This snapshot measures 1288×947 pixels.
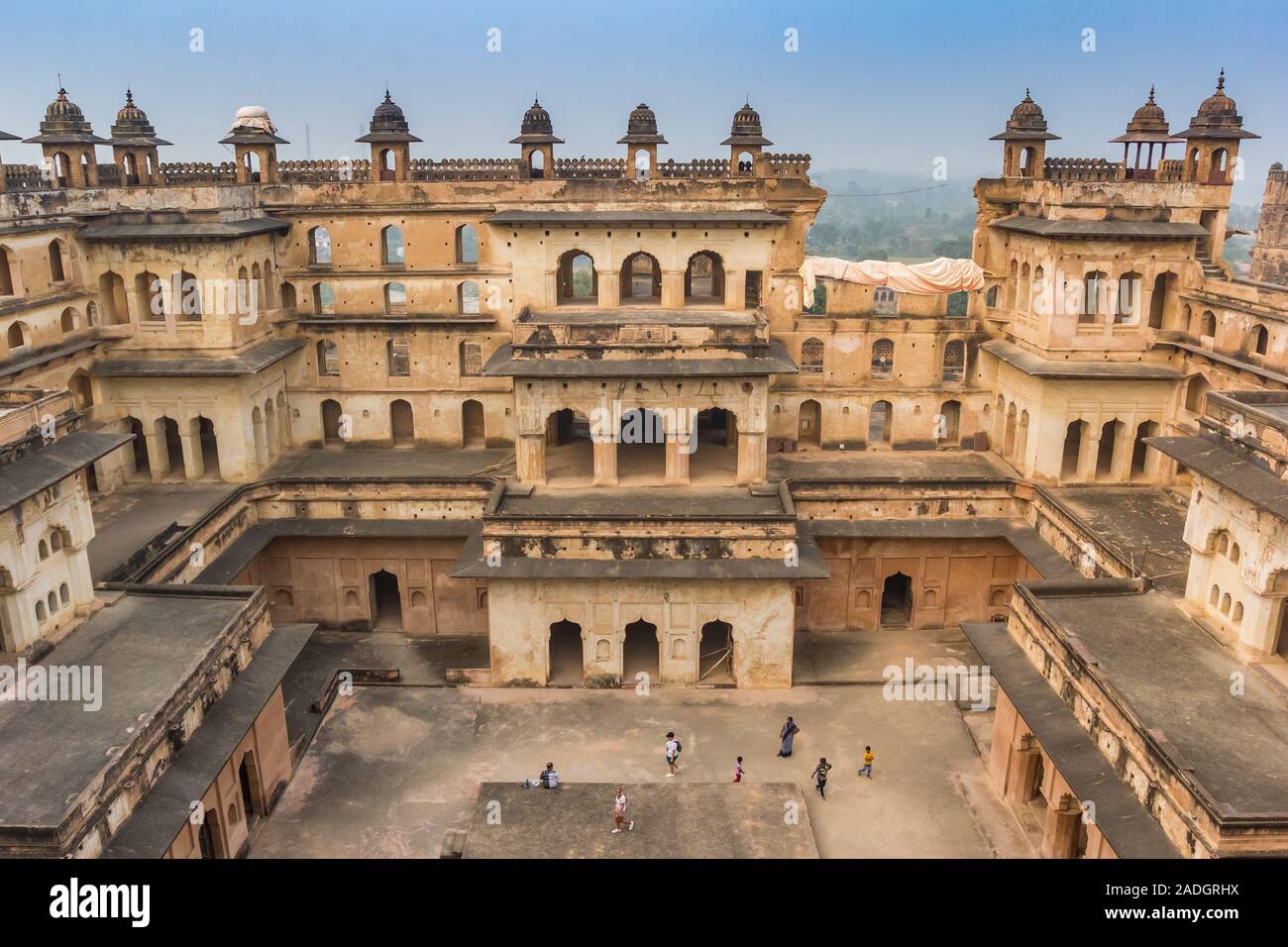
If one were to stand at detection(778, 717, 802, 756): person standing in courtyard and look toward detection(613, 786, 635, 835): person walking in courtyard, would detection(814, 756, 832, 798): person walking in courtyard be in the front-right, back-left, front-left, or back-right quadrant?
front-left

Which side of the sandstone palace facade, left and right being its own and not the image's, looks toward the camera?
front

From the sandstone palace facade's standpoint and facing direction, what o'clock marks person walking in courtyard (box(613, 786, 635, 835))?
The person walking in courtyard is roughly at 12 o'clock from the sandstone palace facade.

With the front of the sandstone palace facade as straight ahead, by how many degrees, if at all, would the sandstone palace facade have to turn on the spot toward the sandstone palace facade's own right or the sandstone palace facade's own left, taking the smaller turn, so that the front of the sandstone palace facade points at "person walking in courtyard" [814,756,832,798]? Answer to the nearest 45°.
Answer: approximately 45° to the sandstone palace facade's own left

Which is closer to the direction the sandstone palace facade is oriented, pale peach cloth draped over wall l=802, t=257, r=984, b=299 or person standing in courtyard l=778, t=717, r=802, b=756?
the person standing in courtyard

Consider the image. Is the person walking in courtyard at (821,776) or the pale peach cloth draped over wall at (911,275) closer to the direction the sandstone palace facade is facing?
the person walking in courtyard

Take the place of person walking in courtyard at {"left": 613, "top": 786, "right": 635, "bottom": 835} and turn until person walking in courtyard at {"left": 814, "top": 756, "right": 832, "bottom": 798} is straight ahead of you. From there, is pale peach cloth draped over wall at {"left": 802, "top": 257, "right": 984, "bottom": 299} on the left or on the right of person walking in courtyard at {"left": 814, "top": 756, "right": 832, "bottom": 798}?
left

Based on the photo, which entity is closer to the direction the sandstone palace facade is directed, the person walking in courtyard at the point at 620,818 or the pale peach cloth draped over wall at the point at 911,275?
the person walking in courtyard

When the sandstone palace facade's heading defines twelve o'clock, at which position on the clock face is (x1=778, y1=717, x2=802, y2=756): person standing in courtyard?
The person standing in courtyard is roughly at 11 o'clock from the sandstone palace facade.
